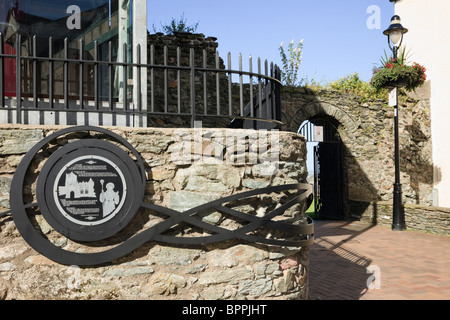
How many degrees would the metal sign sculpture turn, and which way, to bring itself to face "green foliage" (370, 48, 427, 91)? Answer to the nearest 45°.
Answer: approximately 135° to its left

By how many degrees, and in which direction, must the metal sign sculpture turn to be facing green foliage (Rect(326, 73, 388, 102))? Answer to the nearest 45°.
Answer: approximately 135° to its left

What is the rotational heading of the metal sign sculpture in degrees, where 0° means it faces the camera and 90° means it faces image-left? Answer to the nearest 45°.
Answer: approximately 0°

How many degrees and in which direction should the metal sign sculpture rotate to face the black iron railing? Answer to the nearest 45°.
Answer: approximately 180°
